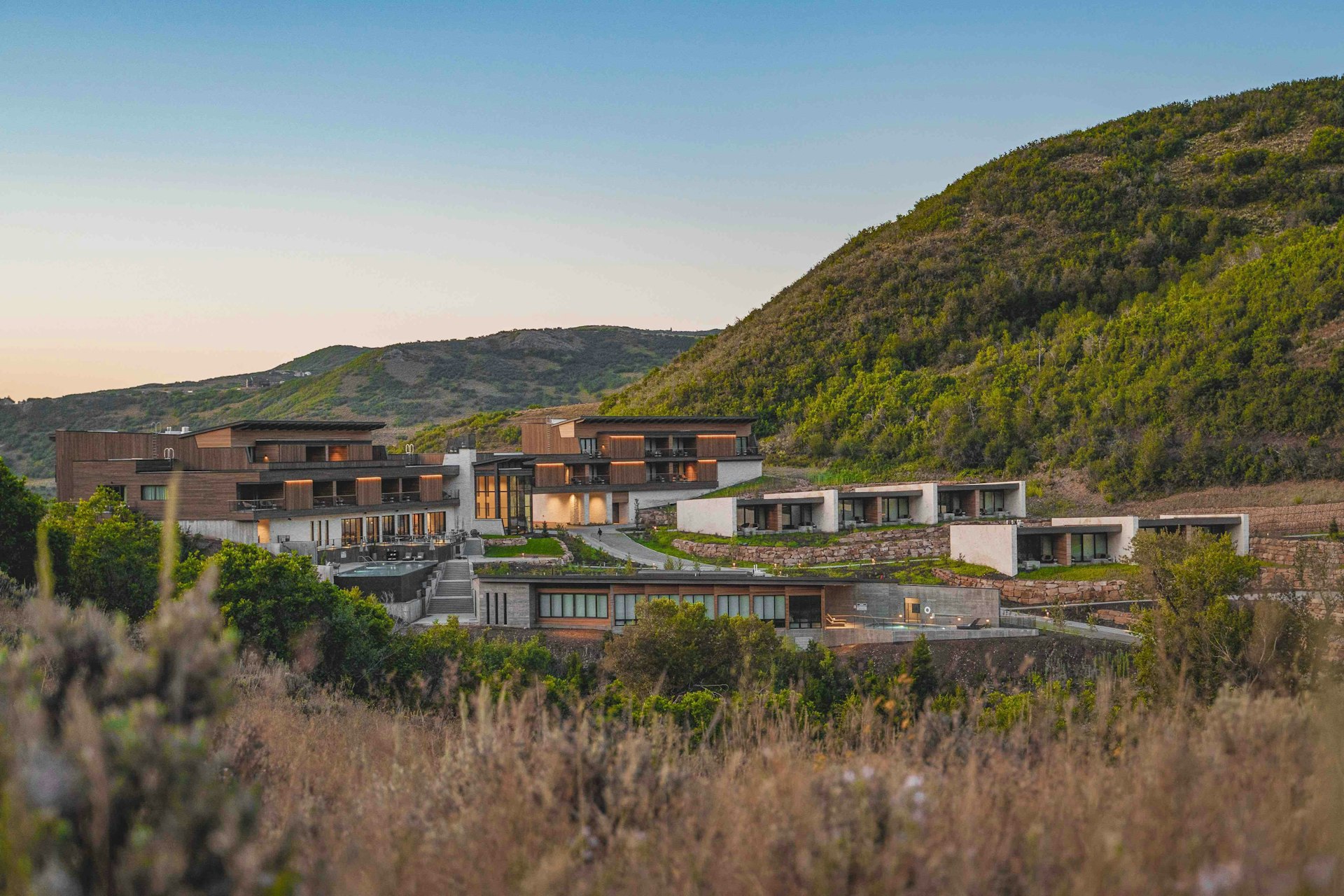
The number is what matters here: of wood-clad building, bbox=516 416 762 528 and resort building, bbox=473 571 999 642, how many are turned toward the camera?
2

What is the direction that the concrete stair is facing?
toward the camera

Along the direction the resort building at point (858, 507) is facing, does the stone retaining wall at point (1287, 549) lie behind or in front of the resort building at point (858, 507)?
in front

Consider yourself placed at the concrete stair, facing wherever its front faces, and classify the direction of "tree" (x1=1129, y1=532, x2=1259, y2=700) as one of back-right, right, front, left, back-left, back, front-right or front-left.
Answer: front-left

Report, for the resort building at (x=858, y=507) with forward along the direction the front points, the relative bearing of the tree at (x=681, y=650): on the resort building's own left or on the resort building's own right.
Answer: on the resort building's own right

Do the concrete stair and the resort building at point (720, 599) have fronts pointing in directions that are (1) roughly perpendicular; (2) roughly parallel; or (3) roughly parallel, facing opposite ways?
roughly parallel

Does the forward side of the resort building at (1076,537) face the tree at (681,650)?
no

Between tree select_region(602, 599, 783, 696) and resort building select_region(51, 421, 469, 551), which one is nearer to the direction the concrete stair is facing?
the tree

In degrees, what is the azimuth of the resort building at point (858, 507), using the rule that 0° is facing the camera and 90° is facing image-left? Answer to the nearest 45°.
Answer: approximately 315°

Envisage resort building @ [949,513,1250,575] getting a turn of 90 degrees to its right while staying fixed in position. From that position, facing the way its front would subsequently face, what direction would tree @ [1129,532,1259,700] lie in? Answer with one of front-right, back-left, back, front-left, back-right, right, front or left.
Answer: front-left

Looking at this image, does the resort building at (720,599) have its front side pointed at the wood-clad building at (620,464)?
no

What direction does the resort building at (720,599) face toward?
toward the camera

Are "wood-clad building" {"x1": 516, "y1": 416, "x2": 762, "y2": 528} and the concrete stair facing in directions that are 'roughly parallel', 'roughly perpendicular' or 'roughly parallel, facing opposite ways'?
roughly parallel

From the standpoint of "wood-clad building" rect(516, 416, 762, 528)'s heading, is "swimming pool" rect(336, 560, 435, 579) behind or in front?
in front

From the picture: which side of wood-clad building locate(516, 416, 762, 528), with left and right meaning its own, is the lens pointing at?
front

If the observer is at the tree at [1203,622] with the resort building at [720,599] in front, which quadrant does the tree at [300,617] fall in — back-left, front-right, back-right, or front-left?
front-left

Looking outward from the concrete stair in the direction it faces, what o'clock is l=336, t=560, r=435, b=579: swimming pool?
The swimming pool is roughly at 3 o'clock from the concrete stair.
